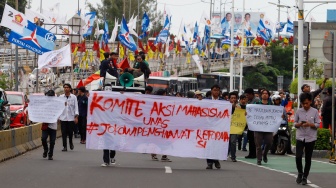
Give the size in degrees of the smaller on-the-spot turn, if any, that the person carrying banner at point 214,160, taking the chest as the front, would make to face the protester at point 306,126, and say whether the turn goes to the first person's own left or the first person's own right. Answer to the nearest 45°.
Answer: approximately 45° to the first person's own left

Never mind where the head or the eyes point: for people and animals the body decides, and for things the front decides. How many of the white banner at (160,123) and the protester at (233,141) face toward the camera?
2

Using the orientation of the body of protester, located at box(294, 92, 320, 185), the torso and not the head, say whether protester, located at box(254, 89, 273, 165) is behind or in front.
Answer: behind

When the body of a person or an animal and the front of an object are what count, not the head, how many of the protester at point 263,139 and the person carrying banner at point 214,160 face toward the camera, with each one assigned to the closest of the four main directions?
2

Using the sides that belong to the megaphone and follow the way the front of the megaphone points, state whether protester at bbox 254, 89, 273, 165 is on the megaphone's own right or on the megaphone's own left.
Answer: on the megaphone's own left
